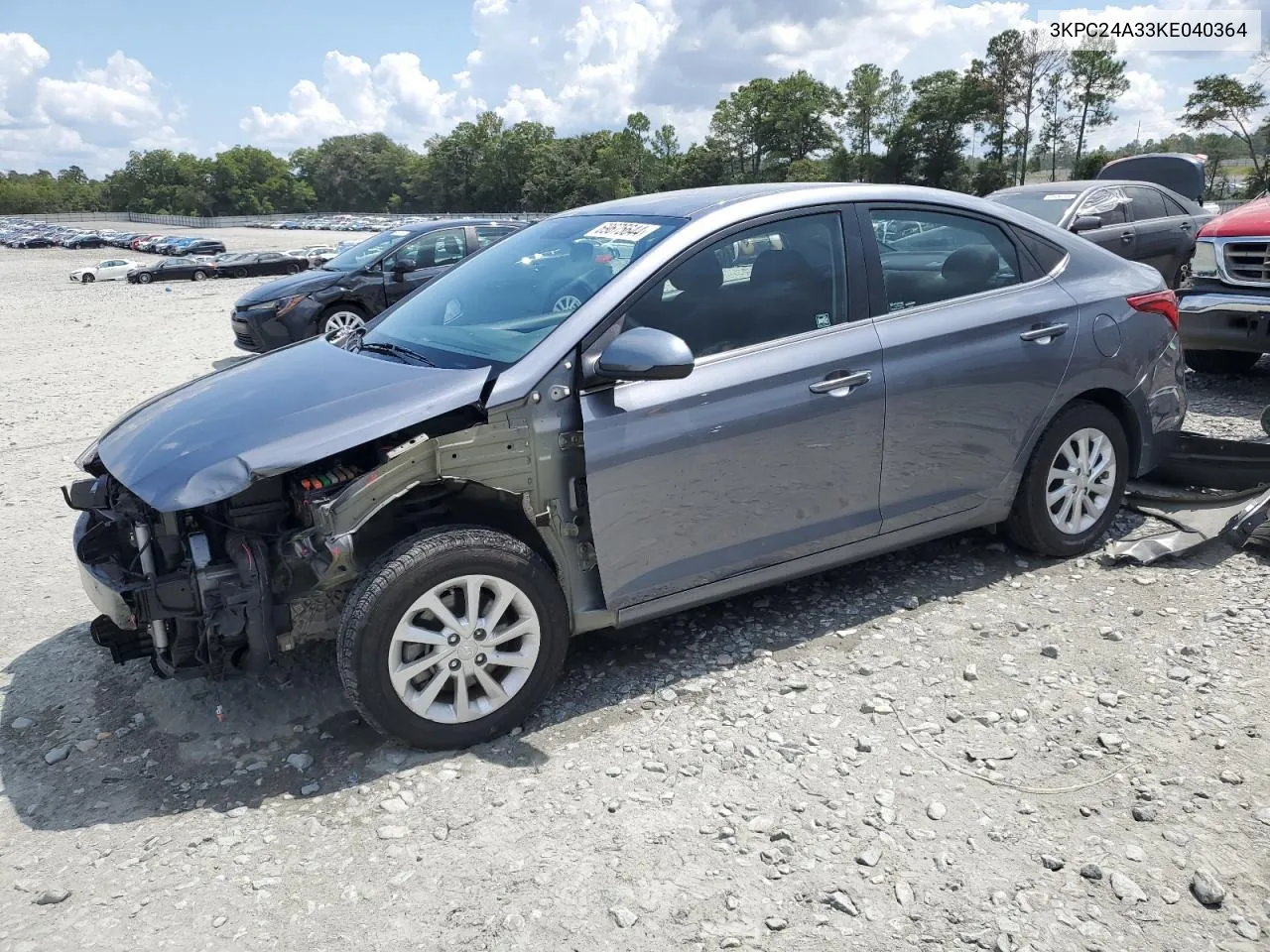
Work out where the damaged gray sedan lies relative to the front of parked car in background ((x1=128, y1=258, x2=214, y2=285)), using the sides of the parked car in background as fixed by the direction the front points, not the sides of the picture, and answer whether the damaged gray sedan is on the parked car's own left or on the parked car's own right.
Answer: on the parked car's own left

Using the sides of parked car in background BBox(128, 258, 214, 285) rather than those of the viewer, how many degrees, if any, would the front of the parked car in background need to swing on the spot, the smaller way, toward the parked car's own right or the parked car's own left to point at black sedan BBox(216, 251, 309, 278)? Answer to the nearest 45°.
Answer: approximately 180°

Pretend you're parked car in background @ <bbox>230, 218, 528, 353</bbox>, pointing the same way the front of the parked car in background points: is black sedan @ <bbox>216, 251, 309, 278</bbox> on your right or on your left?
on your right

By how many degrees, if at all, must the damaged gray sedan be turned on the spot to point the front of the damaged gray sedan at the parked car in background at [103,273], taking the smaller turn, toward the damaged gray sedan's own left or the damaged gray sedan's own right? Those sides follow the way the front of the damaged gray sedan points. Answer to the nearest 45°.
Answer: approximately 90° to the damaged gray sedan's own right

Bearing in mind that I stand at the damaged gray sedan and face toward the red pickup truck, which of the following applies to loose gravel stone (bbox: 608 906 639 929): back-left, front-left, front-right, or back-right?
back-right

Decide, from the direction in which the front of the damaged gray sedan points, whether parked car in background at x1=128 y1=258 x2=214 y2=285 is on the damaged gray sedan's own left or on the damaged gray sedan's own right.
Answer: on the damaged gray sedan's own right

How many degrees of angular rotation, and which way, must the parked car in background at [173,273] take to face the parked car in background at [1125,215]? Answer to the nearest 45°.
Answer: approximately 90° to its left

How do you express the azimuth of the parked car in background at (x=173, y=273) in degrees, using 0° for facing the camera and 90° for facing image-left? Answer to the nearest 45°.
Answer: approximately 90°

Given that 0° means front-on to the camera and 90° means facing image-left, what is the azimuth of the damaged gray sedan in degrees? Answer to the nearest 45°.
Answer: approximately 45°

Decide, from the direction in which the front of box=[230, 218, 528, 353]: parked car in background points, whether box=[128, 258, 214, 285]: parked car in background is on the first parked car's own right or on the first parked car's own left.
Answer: on the first parked car's own right

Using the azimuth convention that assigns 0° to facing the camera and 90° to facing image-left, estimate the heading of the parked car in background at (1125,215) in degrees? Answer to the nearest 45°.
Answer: approximately 45°
